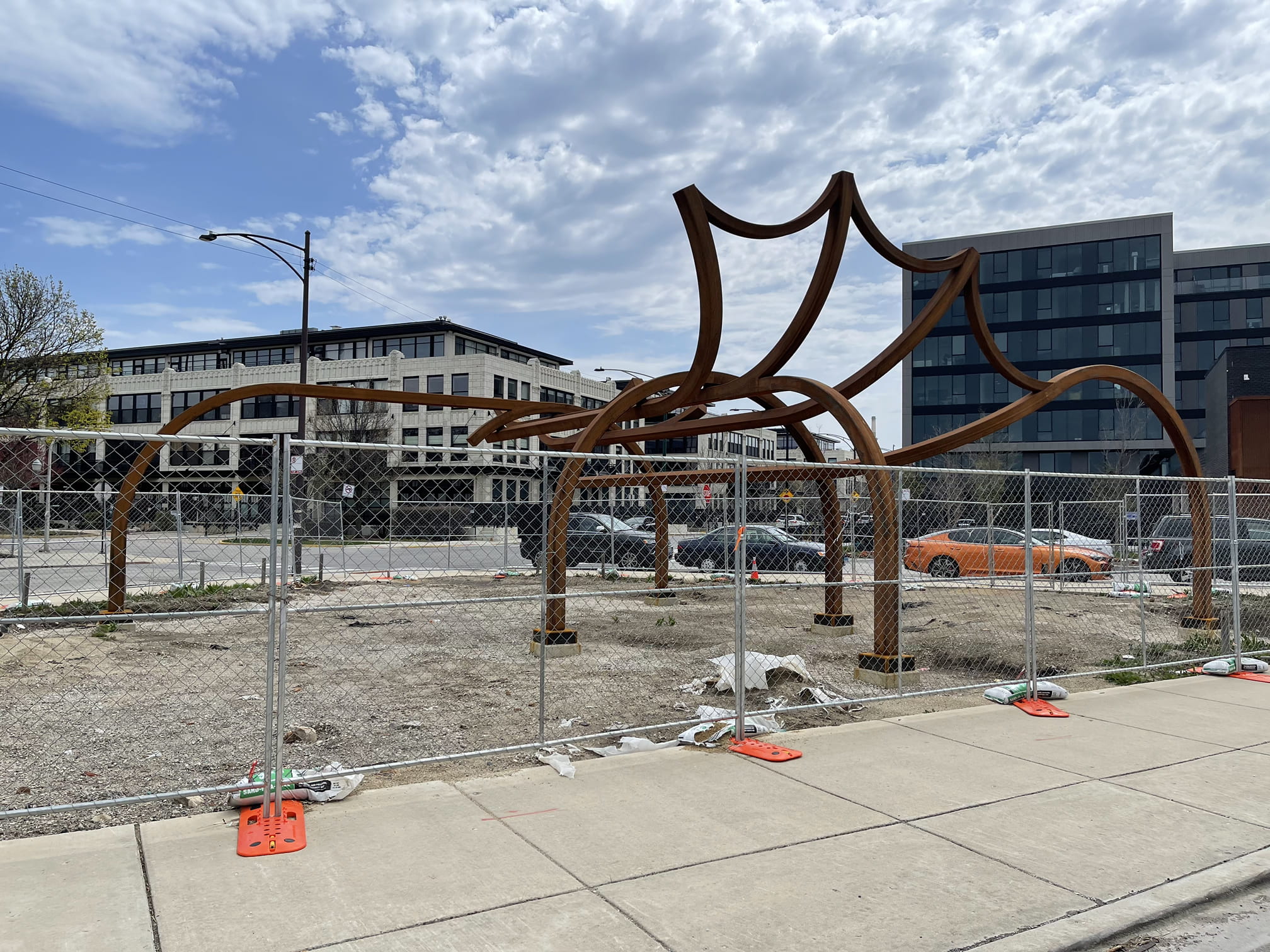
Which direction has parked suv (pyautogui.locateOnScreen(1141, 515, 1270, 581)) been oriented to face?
to the viewer's right

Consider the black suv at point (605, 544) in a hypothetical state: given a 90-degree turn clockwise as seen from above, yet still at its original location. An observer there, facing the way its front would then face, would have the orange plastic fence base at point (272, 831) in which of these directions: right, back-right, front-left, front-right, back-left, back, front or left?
front

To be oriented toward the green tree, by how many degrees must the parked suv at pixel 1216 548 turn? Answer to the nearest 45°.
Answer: approximately 180°

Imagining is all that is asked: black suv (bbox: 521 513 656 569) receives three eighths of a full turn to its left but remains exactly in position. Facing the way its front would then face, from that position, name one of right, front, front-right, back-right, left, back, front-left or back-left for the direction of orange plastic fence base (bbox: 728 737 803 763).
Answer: back-left

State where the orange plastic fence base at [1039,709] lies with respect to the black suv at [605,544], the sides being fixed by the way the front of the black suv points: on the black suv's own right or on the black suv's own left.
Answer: on the black suv's own right

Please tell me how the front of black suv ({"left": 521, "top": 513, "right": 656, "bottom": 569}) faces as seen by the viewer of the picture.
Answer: facing to the right of the viewer

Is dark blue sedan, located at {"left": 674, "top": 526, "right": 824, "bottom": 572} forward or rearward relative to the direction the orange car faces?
rearward

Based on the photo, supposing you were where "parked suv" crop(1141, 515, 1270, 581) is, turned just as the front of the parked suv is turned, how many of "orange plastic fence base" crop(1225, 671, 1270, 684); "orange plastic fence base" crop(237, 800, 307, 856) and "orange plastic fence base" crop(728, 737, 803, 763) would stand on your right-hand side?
3

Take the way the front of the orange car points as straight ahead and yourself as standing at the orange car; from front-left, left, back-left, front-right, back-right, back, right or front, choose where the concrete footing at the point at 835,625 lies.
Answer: right

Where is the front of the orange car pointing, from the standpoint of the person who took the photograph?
facing to the right of the viewer

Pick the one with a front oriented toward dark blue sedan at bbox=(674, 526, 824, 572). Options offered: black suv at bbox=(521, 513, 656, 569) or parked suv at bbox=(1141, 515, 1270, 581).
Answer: black suv at bbox=(521, 513, 656, 569)
